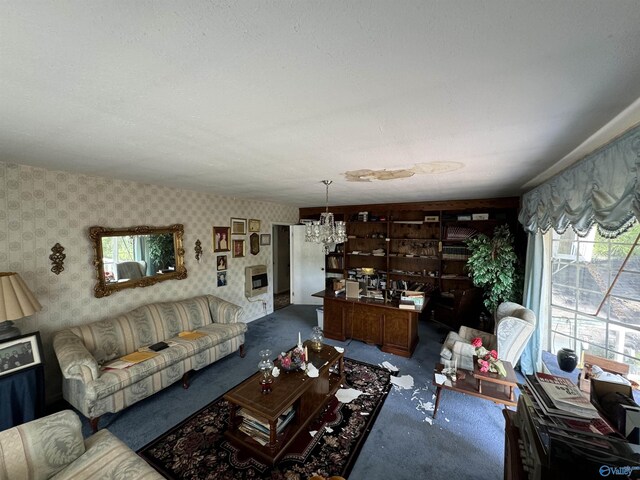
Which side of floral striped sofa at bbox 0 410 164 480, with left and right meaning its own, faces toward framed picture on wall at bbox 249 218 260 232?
front

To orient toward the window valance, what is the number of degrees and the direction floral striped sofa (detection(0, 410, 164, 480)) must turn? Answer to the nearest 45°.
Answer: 0° — it already faces it

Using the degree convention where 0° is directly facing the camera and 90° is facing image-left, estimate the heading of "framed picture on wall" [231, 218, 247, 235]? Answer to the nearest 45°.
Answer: approximately 315°

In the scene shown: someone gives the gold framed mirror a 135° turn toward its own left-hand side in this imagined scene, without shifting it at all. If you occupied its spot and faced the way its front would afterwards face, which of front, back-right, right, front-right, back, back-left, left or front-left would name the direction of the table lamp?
back-left

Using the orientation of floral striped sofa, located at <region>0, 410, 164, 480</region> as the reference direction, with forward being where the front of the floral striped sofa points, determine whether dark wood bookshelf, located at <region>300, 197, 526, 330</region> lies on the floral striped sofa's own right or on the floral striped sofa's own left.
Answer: on the floral striped sofa's own left

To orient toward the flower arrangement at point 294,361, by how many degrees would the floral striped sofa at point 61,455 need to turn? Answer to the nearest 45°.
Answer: approximately 45° to its left

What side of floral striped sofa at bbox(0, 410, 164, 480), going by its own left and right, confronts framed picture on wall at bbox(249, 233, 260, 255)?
front

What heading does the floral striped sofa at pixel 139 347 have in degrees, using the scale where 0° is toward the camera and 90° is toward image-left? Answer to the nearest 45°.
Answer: approximately 315°

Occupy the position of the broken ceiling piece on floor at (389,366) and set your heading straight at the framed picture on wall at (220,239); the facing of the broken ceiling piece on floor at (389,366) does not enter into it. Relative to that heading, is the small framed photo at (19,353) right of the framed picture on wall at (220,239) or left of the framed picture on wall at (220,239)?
left

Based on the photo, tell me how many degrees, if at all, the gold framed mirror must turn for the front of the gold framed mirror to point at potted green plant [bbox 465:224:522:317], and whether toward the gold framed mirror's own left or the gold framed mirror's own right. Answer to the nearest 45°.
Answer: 0° — it already faces it

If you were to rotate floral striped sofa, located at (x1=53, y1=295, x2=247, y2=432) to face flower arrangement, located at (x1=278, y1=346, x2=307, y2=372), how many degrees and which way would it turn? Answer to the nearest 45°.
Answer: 0° — it already faces it

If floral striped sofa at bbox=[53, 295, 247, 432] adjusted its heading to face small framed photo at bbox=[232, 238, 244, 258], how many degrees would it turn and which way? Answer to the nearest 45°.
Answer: approximately 90° to its left
